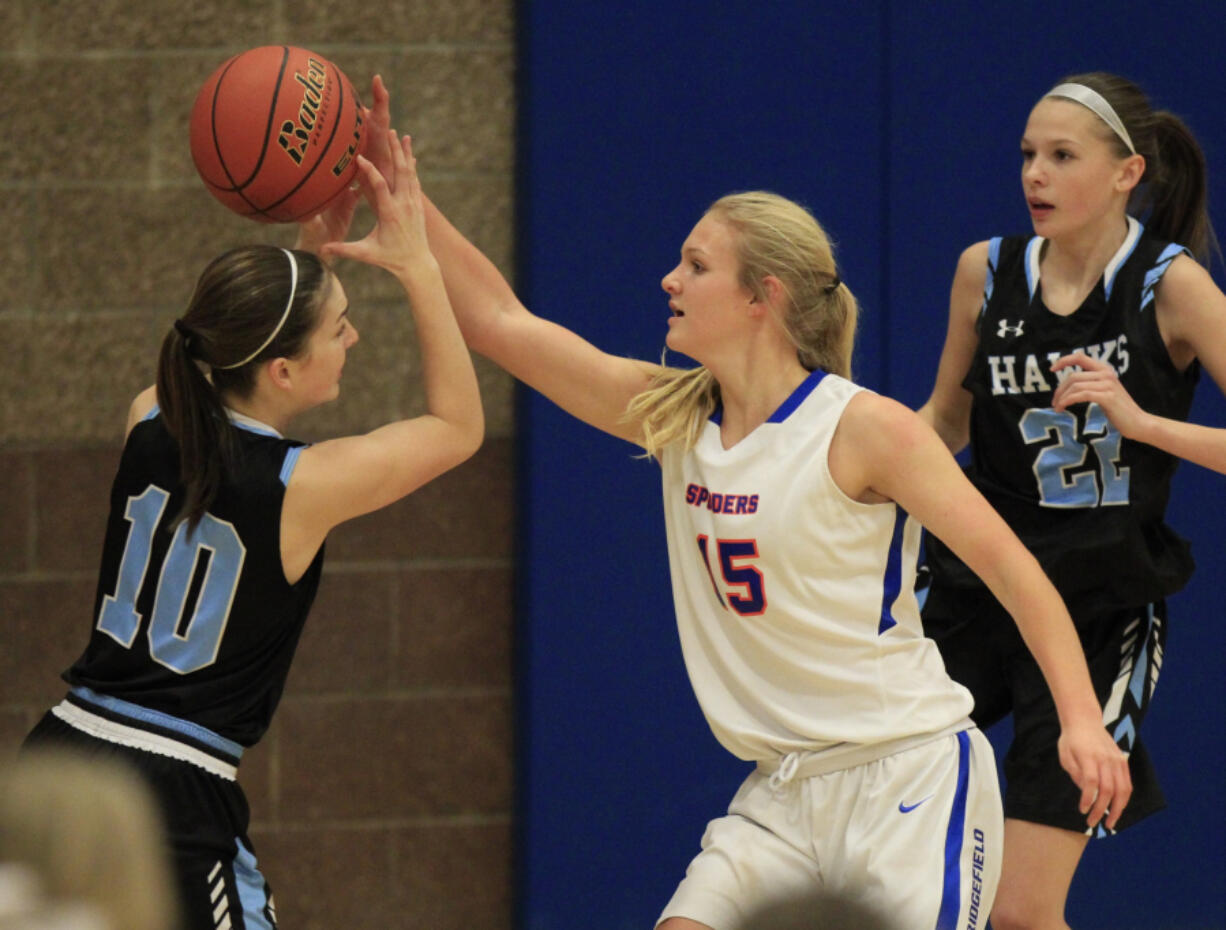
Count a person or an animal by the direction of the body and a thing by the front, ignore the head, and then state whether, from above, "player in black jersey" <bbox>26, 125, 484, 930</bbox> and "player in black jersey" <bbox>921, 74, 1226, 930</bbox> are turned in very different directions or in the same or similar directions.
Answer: very different directions

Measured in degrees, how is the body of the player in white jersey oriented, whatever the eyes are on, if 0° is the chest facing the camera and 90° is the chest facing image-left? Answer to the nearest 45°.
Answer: approximately 45°

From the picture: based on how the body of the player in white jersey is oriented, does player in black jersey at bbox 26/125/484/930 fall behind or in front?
in front

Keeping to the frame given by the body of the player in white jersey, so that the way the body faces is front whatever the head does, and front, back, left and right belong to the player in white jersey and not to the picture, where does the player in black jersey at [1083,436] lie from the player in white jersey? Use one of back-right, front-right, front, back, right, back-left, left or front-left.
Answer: back

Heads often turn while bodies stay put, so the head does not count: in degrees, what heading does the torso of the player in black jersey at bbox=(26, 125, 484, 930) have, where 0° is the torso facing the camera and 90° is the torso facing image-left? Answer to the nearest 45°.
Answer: approximately 225°

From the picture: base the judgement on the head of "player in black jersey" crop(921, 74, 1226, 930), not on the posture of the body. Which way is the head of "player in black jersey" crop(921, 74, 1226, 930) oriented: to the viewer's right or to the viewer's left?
to the viewer's left

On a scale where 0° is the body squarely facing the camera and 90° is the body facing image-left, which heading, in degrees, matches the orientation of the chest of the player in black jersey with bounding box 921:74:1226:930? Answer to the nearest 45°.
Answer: approximately 45°

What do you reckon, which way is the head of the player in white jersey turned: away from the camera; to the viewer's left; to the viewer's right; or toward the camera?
to the viewer's left

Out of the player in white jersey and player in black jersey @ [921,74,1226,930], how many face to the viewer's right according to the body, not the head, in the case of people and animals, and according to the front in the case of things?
0
